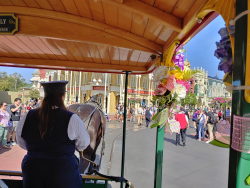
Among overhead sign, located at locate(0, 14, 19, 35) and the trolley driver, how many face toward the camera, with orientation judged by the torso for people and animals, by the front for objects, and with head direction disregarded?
1

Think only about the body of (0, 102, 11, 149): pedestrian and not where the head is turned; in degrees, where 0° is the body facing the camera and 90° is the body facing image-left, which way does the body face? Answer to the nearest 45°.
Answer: approximately 315°

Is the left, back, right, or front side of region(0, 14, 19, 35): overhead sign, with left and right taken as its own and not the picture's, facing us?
front

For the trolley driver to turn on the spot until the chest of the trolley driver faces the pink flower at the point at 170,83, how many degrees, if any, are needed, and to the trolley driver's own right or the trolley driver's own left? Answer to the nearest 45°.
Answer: approximately 90° to the trolley driver's own right

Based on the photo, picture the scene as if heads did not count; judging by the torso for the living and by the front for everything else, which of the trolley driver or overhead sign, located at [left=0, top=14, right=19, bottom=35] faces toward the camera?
the overhead sign

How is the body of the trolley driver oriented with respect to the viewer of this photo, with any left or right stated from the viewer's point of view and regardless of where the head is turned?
facing away from the viewer

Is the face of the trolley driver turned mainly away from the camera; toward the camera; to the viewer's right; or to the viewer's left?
away from the camera

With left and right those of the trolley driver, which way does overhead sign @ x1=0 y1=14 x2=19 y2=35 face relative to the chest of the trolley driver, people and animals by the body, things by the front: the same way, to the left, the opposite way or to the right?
the opposite way
